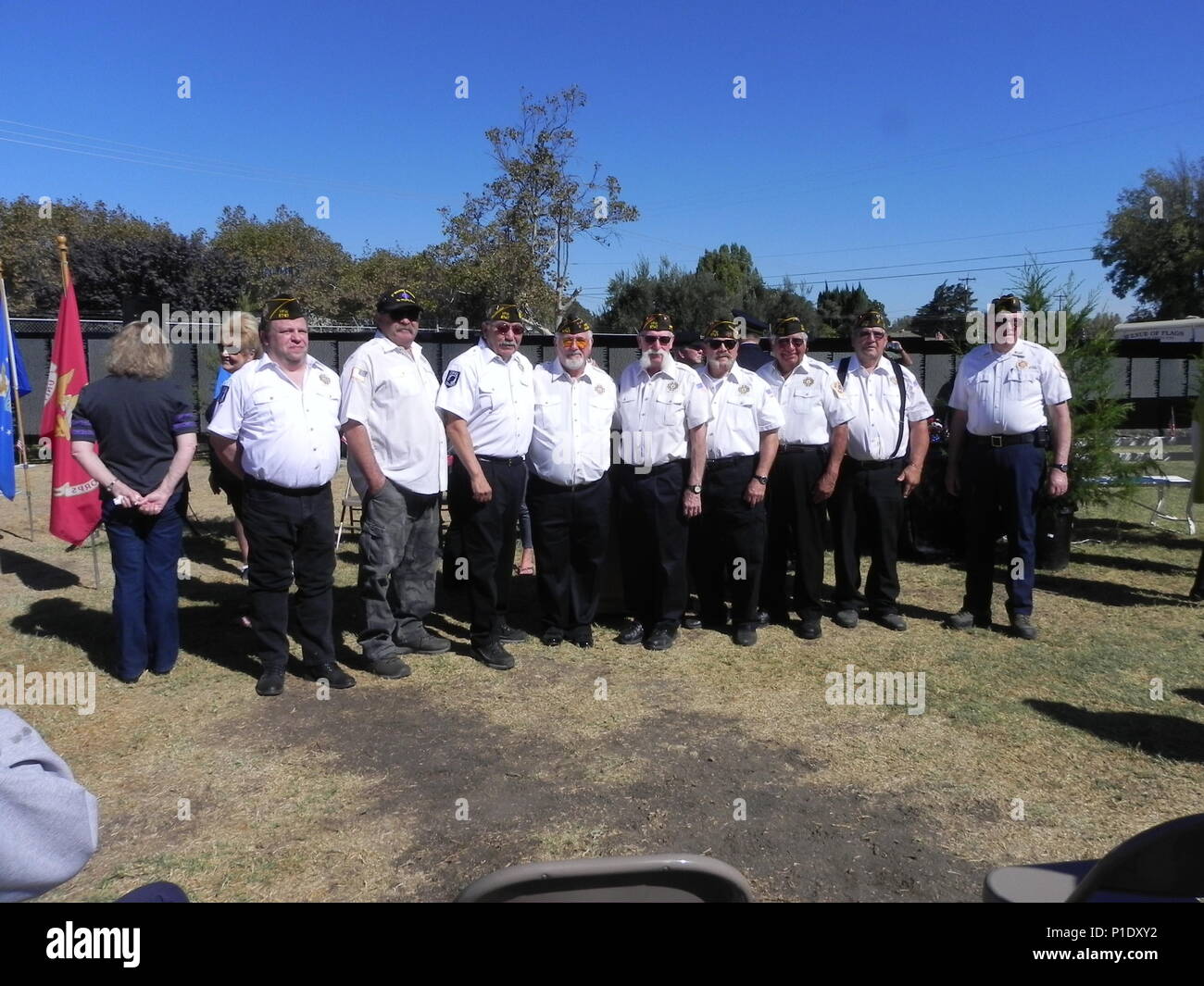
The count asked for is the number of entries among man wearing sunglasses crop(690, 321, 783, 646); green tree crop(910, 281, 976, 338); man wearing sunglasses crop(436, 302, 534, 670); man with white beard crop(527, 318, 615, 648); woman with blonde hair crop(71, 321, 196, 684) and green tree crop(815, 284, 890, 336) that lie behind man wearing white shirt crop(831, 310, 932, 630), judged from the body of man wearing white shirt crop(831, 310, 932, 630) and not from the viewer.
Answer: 2

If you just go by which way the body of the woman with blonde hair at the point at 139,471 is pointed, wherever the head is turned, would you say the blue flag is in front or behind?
in front

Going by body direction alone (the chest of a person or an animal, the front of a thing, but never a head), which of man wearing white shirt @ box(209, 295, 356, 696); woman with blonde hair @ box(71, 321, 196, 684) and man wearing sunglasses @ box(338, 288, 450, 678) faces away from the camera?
the woman with blonde hair

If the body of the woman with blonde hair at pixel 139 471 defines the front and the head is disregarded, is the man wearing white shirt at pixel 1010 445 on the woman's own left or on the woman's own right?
on the woman's own right

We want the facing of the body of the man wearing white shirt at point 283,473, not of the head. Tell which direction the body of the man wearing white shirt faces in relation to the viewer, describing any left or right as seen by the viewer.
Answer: facing the viewer and to the right of the viewer

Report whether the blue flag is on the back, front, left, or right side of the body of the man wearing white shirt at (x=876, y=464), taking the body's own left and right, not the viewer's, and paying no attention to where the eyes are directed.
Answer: right

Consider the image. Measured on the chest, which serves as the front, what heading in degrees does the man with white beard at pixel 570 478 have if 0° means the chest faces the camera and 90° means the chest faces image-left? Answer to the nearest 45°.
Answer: approximately 0°

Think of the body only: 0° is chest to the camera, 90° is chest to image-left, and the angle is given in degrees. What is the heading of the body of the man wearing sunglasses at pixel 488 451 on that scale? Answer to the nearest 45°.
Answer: approximately 315°
